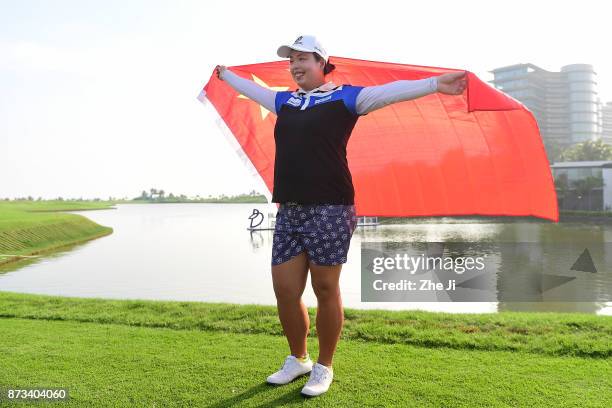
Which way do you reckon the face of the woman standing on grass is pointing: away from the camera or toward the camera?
toward the camera

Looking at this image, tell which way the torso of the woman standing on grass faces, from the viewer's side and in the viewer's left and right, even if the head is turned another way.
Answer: facing the viewer and to the left of the viewer
